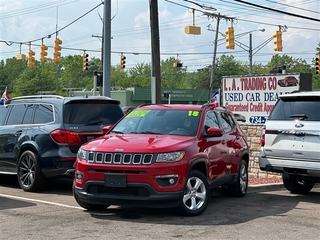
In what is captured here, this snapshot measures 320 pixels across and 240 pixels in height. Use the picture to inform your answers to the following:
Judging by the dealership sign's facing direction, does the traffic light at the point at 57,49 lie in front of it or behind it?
behind

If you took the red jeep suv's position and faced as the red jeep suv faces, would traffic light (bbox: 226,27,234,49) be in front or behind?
behind

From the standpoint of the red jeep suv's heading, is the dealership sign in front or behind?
behind

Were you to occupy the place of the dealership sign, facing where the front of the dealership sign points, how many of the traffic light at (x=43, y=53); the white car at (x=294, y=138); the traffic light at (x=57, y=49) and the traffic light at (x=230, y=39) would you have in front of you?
1

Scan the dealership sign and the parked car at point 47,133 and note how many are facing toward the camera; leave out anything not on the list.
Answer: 1

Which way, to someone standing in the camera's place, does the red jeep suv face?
facing the viewer and to the left of the viewer

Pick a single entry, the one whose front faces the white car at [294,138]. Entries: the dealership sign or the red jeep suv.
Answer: the dealership sign

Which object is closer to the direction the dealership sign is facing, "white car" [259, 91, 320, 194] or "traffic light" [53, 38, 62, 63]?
the white car

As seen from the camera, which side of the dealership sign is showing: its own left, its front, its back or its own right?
front

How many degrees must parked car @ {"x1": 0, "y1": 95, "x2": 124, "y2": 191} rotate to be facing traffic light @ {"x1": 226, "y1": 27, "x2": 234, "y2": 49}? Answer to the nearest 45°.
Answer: approximately 90° to its right

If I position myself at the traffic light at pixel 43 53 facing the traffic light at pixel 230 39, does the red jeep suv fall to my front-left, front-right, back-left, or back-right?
front-right

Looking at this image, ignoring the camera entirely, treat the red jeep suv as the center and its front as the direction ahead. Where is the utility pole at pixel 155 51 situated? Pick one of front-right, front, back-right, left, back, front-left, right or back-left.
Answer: back-right

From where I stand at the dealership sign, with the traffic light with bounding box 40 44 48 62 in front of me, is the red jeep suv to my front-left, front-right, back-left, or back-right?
back-left

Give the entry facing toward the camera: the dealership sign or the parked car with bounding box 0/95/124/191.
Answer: the dealership sign

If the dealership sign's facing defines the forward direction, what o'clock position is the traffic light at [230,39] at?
The traffic light is roughly at 6 o'clock from the dealership sign.

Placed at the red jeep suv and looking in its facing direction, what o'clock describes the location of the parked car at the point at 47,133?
The parked car is roughly at 3 o'clock from the red jeep suv.
